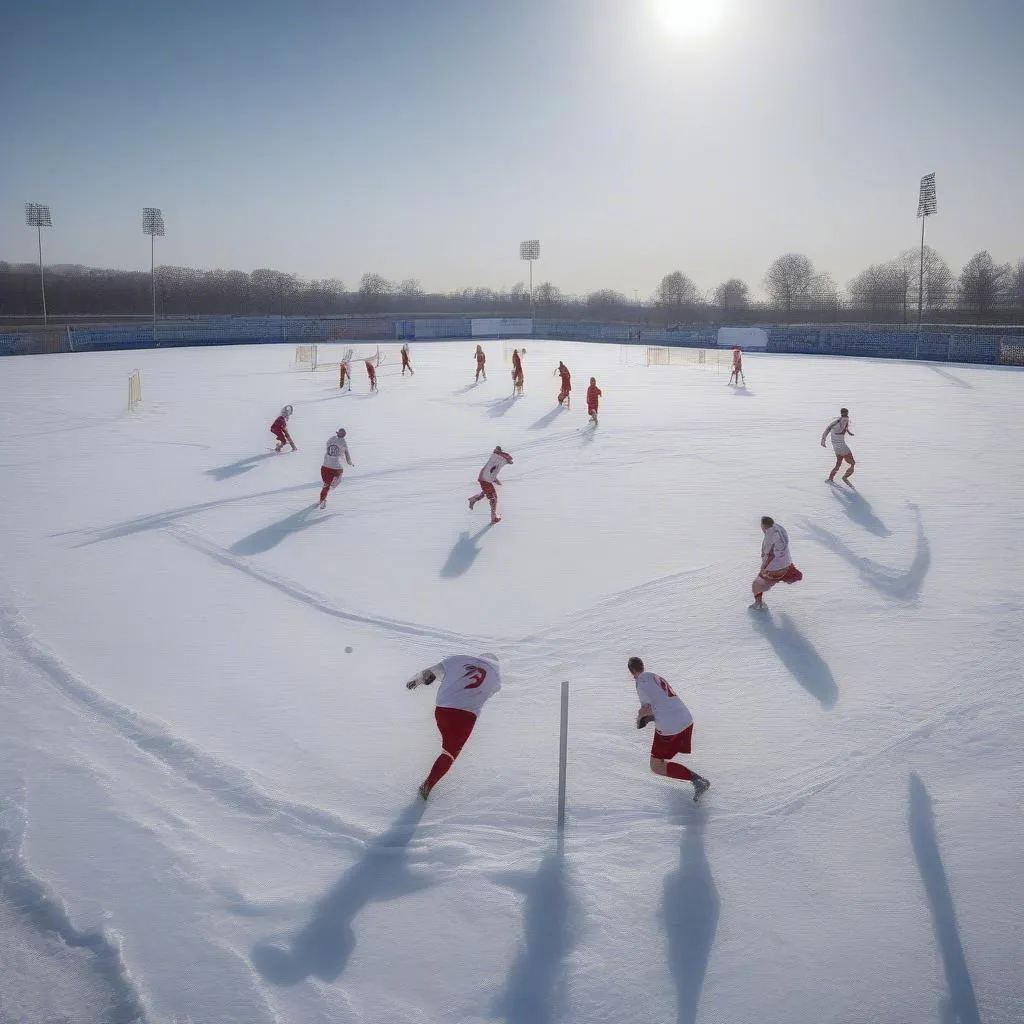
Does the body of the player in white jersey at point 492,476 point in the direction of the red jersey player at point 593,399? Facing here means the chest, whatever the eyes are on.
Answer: no

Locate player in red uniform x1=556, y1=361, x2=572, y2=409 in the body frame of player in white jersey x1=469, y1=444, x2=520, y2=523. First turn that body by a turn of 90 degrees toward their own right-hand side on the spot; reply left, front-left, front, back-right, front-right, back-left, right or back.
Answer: back

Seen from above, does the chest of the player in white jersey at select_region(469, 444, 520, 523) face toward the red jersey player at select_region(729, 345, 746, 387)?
no

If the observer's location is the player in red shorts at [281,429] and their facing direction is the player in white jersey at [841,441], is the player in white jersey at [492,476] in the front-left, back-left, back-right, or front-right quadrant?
front-right

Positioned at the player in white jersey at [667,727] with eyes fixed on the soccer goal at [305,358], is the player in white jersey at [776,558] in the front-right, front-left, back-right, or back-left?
front-right

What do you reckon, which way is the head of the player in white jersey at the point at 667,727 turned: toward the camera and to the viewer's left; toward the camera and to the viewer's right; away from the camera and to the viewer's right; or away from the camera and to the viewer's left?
away from the camera and to the viewer's left
